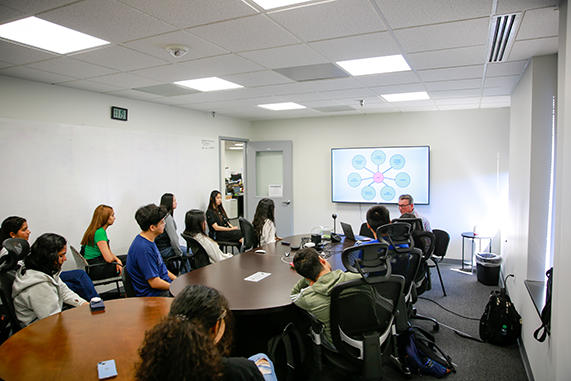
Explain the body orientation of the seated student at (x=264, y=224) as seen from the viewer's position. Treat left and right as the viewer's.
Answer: facing away from the viewer and to the right of the viewer

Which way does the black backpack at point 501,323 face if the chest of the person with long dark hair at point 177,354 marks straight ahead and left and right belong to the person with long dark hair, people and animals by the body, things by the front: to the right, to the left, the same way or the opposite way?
the opposite way

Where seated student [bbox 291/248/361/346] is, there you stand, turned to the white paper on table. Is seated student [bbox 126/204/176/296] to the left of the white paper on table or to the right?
left

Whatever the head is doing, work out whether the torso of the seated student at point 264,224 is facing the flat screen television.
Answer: yes

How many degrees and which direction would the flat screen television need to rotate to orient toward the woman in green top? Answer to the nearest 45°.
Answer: approximately 45° to its right

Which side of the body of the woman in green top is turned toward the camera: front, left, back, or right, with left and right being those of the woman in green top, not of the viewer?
right

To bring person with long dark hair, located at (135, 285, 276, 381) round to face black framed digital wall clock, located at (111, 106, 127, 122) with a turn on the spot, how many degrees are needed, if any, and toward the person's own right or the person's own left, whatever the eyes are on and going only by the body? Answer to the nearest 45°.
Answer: approximately 45° to the person's own left

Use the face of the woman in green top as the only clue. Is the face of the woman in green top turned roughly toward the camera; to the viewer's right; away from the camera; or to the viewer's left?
to the viewer's right

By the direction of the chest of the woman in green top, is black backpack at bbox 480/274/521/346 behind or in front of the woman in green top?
in front

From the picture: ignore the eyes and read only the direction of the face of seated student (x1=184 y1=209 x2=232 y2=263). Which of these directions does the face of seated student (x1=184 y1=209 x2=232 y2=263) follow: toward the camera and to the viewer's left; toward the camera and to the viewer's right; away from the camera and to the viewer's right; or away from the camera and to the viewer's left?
away from the camera and to the viewer's right

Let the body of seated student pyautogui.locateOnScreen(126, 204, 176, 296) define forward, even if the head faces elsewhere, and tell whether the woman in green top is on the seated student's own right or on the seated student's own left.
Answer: on the seated student's own left

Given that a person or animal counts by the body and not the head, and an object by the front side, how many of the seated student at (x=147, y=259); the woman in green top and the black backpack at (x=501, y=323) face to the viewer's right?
2

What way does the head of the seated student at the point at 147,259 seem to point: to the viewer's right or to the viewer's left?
to the viewer's right
